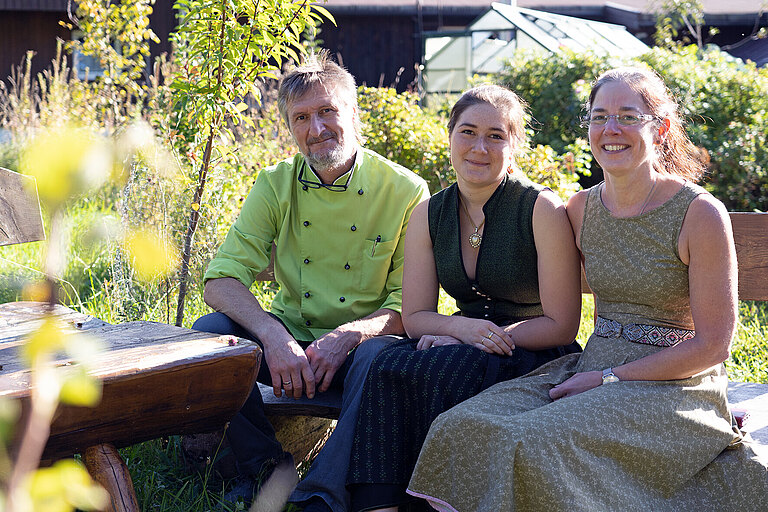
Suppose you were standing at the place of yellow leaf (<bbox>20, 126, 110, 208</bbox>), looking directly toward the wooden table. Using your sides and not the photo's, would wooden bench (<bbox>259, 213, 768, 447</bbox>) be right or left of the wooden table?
right

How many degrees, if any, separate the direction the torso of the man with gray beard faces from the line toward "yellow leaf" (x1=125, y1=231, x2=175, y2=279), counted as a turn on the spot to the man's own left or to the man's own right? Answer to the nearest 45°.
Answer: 0° — they already face it

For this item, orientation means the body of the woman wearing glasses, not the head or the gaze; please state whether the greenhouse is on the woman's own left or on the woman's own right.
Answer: on the woman's own right

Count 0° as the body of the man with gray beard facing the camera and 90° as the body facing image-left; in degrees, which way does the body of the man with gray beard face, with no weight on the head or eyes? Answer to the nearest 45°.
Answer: approximately 0°

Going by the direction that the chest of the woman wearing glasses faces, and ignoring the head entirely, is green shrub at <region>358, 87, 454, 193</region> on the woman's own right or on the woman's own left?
on the woman's own right

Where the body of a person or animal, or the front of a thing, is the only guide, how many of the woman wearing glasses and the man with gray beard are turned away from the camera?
0

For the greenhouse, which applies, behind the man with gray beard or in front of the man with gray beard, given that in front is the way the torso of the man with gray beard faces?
behind

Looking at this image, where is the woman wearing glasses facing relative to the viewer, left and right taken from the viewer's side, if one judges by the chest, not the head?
facing the viewer and to the left of the viewer

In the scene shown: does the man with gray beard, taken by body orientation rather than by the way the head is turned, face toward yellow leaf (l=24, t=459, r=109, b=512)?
yes

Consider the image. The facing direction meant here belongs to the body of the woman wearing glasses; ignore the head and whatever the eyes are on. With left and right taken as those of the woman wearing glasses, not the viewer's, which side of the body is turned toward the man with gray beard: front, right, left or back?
right
